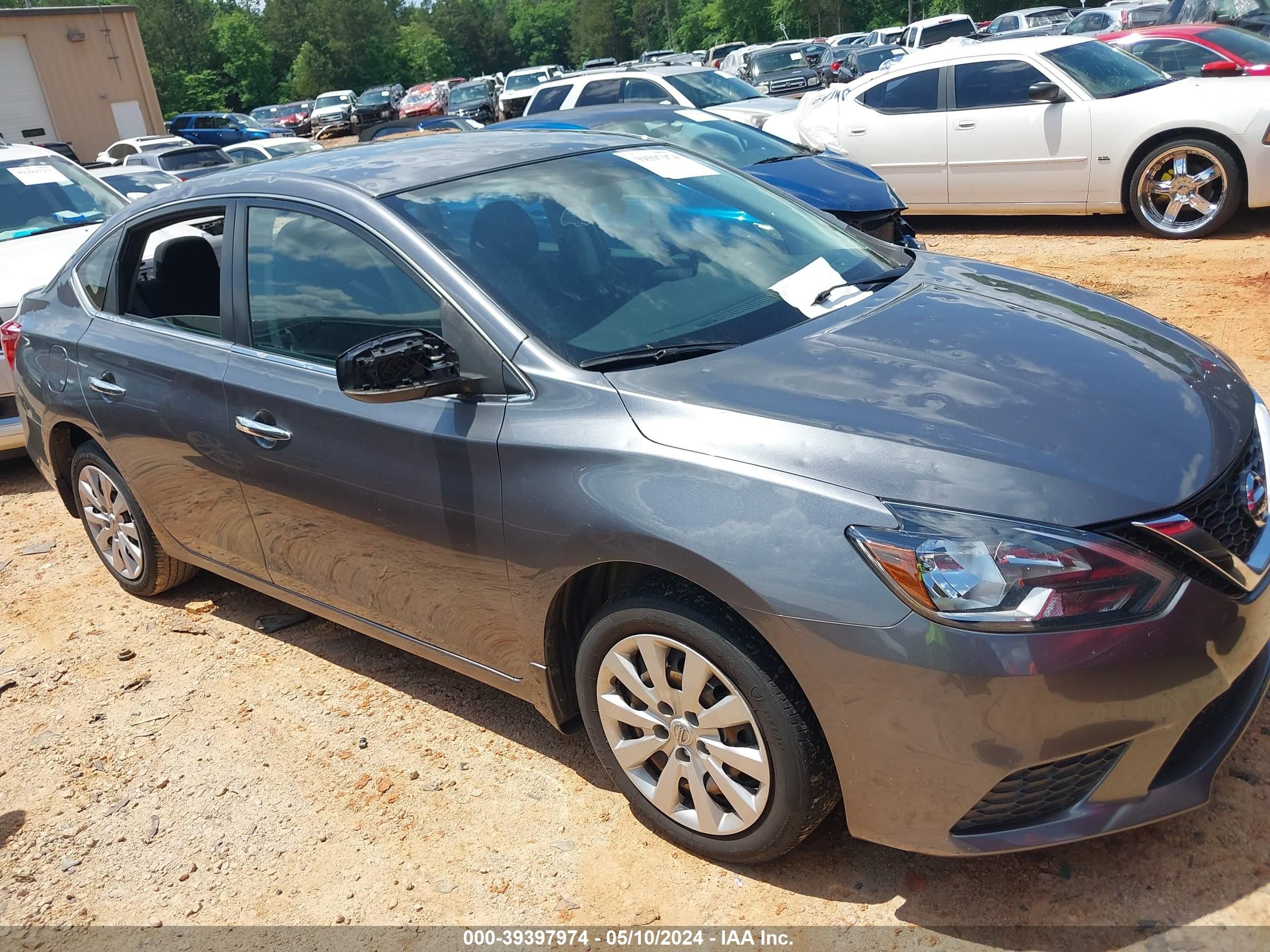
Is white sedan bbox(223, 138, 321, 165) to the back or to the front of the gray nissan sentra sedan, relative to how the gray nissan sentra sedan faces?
to the back

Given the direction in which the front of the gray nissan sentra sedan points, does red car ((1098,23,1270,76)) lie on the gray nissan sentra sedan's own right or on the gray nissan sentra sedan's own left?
on the gray nissan sentra sedan's own left

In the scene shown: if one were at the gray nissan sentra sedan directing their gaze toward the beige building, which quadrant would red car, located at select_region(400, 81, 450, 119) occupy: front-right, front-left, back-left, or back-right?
front-right

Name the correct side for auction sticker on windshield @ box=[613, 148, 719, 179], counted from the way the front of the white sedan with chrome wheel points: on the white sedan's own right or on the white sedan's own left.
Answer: on the white sedan's own right

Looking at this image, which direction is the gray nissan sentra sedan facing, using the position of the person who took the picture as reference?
facing the viewer and to the right of the viewer

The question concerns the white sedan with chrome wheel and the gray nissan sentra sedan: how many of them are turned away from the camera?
0

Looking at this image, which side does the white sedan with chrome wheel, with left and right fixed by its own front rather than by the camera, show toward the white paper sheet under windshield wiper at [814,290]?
right

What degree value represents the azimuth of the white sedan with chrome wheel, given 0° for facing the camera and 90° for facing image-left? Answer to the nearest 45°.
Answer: approximately 270°

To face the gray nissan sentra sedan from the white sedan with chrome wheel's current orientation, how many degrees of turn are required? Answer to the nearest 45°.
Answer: approximately 90° to its right

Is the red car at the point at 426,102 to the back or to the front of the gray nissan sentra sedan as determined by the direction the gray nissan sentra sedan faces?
to the back

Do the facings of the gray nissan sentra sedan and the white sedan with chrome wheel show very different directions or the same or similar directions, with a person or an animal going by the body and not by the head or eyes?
same or similar directions
